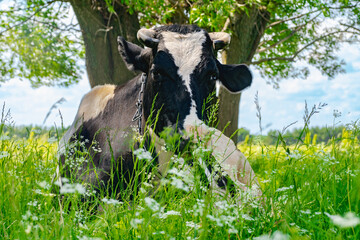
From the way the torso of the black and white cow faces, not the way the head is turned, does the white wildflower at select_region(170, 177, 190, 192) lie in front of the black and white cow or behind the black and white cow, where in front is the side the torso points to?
in front

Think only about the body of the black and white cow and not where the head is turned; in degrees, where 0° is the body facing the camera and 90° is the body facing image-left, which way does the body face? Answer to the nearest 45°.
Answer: approximately 315°

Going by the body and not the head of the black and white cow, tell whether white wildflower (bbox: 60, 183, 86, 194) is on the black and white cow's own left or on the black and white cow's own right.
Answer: on the black and white cow's own right
